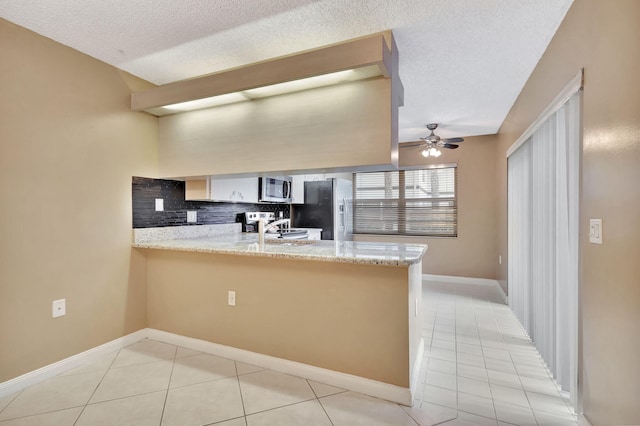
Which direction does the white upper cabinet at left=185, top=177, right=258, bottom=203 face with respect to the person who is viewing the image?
facing the viewer and to the right of the viewer

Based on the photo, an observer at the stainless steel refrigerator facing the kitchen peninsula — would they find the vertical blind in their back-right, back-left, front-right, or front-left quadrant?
front-left

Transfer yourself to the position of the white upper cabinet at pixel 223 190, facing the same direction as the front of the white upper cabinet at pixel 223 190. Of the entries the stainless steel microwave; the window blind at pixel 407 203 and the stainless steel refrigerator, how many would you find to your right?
0

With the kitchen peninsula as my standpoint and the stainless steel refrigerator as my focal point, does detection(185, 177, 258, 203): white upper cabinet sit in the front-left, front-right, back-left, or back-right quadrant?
front-left

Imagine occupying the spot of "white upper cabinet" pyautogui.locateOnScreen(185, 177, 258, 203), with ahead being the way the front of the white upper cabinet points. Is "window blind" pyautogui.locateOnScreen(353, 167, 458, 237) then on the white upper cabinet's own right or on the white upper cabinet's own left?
on the white upper cabinet's own left

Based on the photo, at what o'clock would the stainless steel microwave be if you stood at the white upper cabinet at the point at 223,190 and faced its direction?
The stainless steel microwave is roughly at 9 o'clock from the white upper cabinet.

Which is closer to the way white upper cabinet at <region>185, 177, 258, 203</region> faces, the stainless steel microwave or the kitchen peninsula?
the kitchen peninsula

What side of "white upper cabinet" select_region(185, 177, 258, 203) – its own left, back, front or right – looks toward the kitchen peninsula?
front

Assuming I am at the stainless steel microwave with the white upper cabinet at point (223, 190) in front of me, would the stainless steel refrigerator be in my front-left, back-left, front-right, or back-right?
back-left

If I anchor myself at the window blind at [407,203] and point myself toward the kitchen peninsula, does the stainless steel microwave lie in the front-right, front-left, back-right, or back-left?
front-right

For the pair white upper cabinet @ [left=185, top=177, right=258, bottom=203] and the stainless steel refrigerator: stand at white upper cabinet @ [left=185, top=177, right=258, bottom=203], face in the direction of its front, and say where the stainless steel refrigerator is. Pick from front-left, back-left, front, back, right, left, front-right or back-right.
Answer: left

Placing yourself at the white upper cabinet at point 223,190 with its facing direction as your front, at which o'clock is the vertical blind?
The vertical blind is roughly at 12 o'clock from the white upper cabinet.

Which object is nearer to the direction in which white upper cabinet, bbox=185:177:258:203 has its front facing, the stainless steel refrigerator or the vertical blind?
the vertical blind

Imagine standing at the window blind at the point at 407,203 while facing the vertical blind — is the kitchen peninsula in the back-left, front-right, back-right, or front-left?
front-right

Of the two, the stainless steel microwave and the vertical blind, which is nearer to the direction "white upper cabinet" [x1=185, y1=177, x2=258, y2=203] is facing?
the vertical blind

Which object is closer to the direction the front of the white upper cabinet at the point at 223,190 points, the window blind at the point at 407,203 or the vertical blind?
the vertical blind
